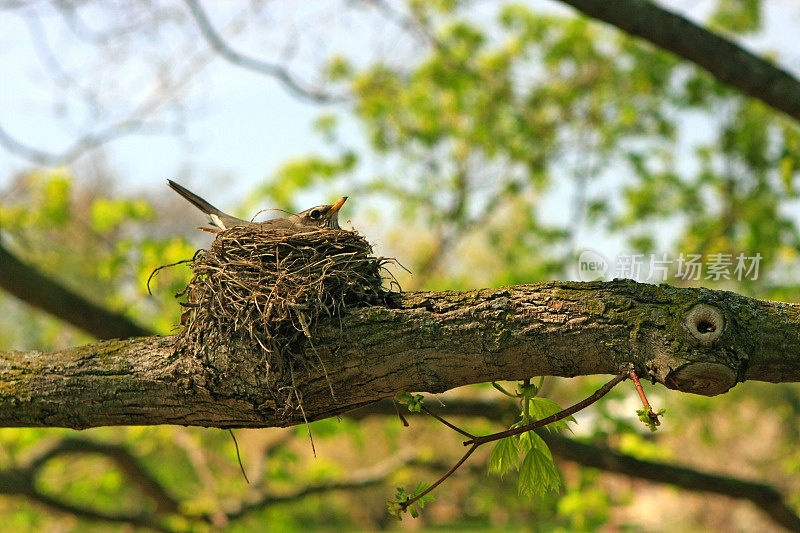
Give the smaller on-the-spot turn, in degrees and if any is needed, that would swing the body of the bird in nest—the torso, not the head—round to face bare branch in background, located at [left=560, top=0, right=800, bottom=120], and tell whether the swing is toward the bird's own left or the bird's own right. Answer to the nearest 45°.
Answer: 0° — it already faces it

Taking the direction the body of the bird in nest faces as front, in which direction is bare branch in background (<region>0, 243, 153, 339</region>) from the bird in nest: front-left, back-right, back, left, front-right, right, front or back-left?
back-left

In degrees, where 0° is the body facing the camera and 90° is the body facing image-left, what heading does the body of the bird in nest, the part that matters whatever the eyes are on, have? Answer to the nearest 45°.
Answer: approximately 270°
